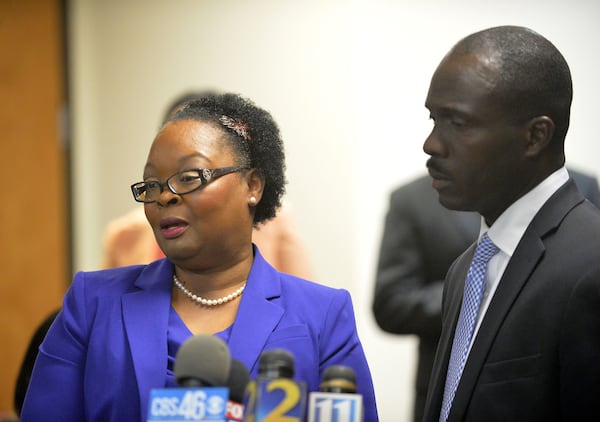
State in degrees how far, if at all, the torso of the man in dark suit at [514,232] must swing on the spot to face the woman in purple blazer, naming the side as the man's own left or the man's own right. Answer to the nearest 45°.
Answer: approximately 45° to the man's own right

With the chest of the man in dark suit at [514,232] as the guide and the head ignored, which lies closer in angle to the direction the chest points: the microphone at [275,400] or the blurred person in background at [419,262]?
the microphone

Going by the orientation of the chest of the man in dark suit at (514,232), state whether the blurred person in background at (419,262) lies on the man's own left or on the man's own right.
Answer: on the man's own right

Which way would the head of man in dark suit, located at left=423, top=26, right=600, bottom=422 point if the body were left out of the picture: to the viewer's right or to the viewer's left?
to the viewer's left

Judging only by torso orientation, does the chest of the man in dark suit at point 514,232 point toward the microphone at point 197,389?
yes

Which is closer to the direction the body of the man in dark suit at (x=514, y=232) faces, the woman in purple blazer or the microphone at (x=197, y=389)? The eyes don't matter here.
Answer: the microphone

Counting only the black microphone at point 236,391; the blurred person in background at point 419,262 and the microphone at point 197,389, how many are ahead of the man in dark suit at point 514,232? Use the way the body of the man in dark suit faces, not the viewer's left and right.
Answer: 2

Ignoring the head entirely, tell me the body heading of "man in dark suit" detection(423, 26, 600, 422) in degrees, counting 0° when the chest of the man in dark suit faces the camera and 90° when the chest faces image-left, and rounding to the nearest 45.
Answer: approximately 45°

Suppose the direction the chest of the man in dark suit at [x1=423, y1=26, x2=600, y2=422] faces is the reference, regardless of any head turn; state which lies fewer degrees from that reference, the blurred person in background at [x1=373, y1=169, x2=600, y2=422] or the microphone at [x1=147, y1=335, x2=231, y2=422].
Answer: the microphone
